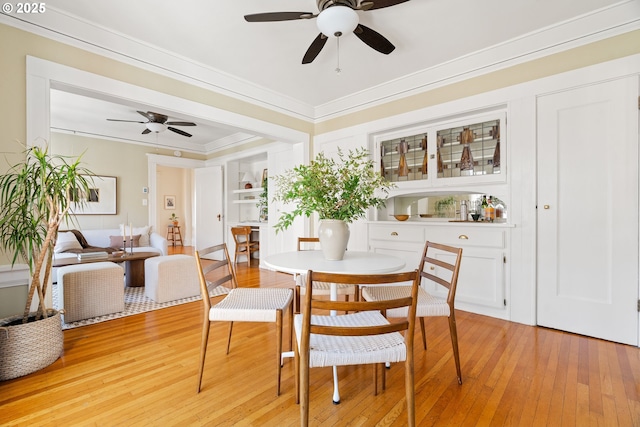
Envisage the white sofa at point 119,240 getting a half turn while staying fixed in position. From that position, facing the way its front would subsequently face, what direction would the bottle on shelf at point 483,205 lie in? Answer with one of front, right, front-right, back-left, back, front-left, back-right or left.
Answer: back-right

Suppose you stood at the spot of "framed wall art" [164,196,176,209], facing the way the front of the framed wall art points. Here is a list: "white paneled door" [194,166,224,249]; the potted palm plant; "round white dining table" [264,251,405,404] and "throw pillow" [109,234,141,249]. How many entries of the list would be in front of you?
4

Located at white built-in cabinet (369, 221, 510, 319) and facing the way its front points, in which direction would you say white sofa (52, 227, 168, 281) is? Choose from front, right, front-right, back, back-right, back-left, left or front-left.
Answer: front-right

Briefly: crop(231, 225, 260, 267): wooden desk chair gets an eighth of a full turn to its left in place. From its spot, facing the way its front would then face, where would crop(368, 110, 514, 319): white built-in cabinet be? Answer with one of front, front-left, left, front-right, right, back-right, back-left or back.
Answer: back-right

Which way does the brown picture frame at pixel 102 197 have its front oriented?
toward the camera

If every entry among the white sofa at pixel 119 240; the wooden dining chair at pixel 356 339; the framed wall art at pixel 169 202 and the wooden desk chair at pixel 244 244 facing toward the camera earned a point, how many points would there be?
2

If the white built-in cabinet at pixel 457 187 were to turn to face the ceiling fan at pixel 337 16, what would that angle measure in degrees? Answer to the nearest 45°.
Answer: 0° — it already faces it

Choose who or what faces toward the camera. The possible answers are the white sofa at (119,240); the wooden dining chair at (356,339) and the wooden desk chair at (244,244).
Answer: the white sofa

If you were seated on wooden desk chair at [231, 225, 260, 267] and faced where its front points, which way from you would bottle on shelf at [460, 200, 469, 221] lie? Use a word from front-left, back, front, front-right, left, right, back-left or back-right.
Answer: right

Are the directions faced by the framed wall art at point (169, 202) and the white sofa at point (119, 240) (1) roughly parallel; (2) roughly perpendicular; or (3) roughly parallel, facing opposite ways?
roughly parallel

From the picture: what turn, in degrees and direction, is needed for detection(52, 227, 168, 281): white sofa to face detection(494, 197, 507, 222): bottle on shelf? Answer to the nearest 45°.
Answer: approximately 45° to its left

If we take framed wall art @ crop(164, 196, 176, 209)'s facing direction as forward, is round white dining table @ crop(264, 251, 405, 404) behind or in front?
in front

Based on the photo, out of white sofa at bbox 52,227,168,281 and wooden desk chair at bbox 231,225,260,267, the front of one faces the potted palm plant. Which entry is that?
the white sofa

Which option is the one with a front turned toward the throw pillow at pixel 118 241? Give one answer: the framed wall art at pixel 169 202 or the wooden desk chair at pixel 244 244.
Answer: the framed wall art

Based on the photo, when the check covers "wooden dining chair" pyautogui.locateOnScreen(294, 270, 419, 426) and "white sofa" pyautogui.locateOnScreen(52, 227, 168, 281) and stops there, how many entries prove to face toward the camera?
1

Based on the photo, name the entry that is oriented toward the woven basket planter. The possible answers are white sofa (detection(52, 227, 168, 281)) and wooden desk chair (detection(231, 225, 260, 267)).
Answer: the white sofa

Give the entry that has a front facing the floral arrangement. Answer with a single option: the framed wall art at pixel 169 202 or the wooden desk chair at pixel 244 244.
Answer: the framed wall art

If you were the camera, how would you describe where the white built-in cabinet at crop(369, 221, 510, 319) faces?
facing the viewer and to the left of the viewer

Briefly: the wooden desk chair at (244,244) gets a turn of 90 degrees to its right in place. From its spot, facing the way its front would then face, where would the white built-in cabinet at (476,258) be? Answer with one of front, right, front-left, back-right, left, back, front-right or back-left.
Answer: front

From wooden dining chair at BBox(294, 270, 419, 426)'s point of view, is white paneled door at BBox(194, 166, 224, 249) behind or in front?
in front
